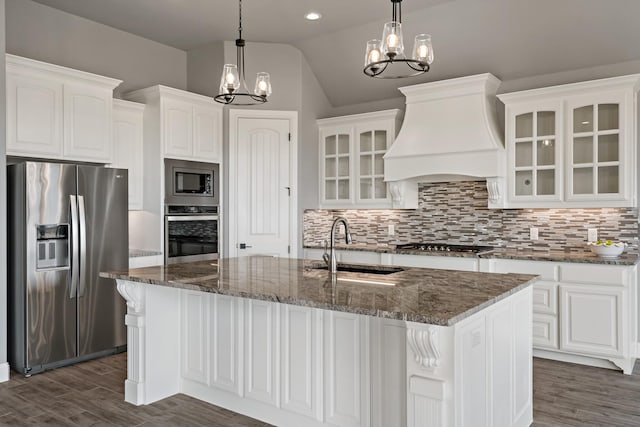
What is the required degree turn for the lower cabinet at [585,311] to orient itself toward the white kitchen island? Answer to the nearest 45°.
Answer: approximately 45° to its right

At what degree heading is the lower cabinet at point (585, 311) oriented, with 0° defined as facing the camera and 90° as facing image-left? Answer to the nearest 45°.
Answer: approximately 0°

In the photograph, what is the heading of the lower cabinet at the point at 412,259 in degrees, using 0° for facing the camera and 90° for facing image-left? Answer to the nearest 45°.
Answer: approximately 45°

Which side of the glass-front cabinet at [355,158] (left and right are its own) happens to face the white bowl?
left

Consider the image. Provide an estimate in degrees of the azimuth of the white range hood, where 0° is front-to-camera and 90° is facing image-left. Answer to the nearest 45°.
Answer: approximately 45°
